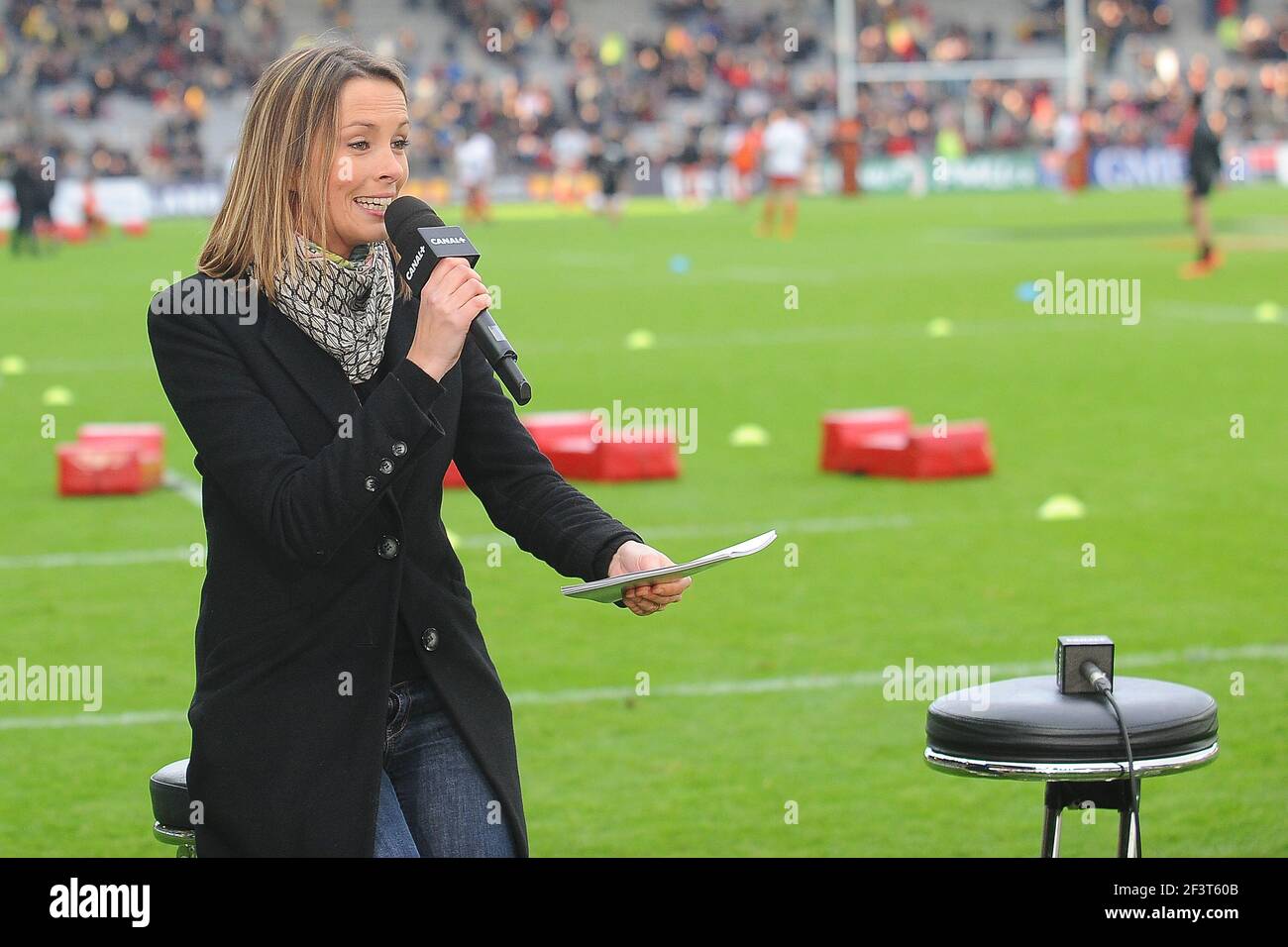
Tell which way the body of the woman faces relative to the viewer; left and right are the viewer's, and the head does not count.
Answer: facing the viewer and to the right of the viewer

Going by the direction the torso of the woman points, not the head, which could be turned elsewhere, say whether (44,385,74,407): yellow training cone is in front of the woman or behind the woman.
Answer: behind

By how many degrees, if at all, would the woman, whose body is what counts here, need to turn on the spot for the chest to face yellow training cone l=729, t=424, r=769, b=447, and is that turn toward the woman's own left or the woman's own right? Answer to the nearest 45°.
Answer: approximately 135° to the woman's own left

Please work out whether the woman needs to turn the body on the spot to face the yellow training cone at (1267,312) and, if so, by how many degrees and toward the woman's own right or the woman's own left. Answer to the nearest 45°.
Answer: approximately 90° to the woman's own left

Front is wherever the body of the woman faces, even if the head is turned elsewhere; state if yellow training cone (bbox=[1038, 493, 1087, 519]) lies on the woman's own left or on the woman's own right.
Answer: on the woman's own left

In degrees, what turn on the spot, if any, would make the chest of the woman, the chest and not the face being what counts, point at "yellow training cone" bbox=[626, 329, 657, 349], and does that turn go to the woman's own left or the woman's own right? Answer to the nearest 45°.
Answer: approximately 135° to the woman's own left

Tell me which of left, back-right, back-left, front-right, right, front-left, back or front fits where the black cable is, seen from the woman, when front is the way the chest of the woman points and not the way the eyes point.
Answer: front-left
